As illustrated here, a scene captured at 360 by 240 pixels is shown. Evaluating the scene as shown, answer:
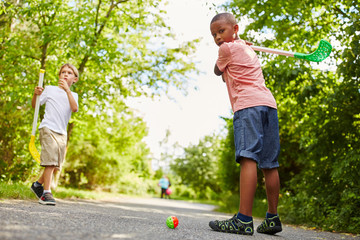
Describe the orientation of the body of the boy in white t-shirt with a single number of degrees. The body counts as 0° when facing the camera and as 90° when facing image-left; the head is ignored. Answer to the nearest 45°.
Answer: approximately 315°

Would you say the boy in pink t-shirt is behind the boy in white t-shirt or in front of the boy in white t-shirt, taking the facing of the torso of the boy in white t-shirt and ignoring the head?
in front
